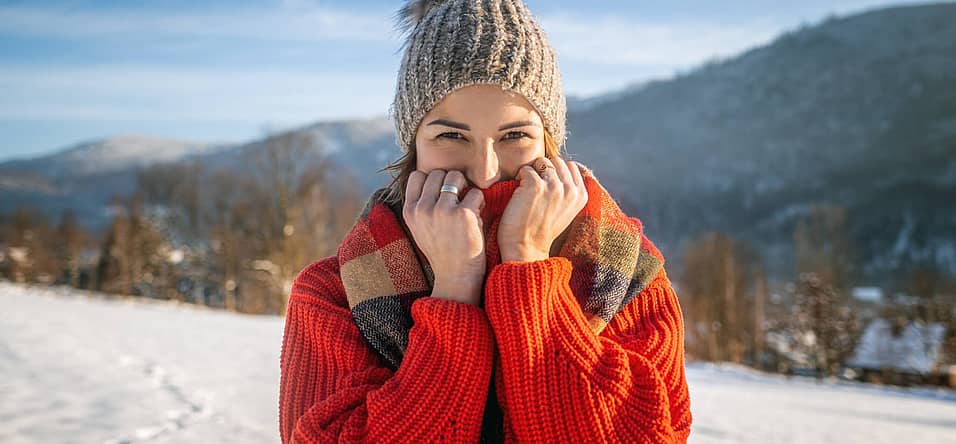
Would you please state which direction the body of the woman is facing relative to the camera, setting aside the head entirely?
toward the camera

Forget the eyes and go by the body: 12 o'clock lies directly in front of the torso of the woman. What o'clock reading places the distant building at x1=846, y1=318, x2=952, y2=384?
The distant building is roughly at 7 o'clock from the woman.

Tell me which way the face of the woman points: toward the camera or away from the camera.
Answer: toward the camera
